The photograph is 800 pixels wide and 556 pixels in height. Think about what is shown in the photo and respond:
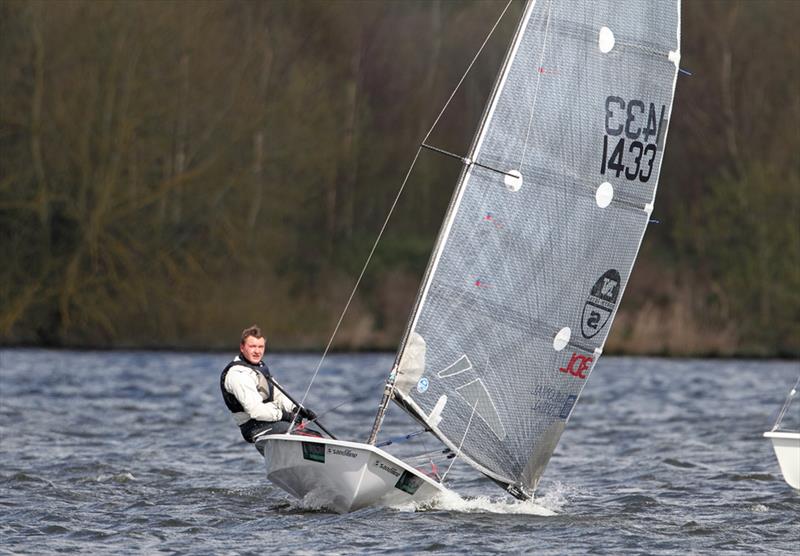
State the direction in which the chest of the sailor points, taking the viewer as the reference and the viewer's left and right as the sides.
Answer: facing the viewer and to the right of the viewer

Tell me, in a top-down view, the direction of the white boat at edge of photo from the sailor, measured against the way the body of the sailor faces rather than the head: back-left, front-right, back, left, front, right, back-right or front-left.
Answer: front-left

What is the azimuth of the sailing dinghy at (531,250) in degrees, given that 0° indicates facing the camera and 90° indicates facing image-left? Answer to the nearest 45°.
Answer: approximately 0°

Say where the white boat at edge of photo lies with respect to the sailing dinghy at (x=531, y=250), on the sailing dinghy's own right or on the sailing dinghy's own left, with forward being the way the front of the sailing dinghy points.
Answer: on the sailing dinghy's own left
